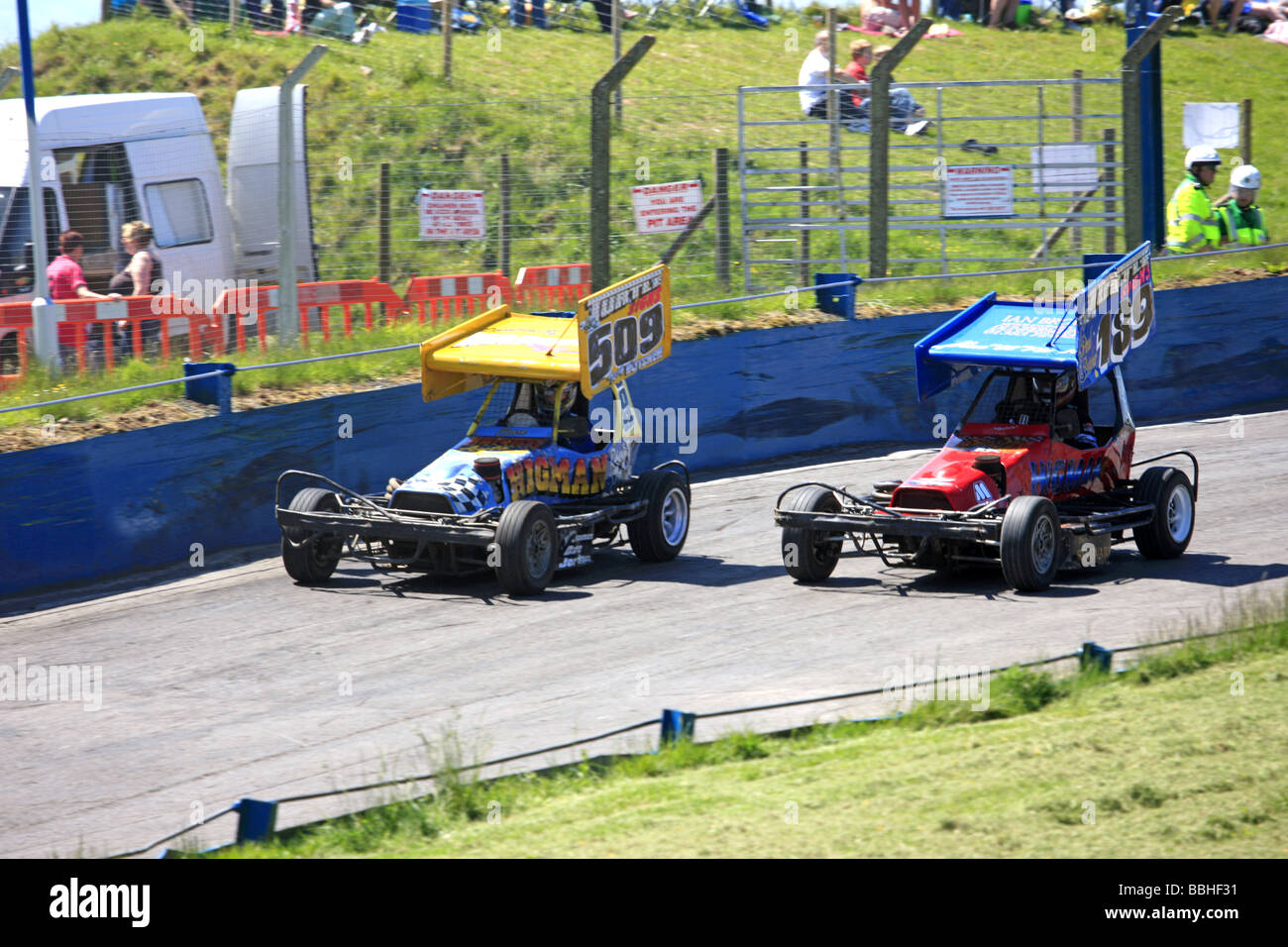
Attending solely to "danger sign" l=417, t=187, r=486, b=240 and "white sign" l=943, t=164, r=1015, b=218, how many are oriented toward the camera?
2

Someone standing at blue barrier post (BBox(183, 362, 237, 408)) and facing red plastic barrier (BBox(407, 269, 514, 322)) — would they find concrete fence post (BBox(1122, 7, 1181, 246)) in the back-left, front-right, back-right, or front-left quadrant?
front-right

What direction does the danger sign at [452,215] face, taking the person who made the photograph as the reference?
facing the viewer

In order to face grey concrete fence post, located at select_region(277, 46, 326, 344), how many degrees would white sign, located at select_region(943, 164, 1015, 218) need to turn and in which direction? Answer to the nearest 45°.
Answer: approximately 45° to its right

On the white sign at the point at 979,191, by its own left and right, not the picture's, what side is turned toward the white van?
right

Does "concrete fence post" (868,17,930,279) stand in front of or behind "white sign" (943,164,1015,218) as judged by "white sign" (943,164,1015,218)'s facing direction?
in front

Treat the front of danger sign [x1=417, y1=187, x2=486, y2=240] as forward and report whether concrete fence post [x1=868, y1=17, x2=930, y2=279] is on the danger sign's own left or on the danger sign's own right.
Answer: on the danger sign's own left

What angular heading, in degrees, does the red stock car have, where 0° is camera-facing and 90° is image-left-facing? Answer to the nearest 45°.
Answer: approximately 45°

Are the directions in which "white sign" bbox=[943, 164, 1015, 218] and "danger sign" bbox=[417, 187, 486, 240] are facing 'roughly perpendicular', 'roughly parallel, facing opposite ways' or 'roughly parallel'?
roughly parallel

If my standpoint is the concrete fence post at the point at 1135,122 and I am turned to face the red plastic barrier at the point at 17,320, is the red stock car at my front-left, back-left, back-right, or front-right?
front-left
